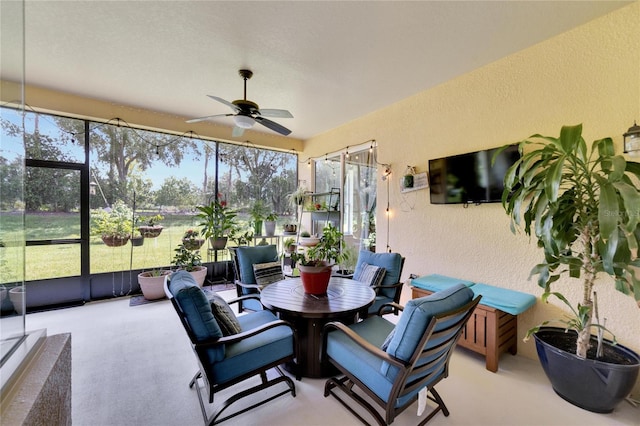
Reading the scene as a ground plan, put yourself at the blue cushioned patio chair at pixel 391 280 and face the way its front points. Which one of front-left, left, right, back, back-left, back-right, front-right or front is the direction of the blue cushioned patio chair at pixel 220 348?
front

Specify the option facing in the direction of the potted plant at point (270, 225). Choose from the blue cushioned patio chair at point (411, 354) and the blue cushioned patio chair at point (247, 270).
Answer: the blue cushioned patio chair at point (411, 354)

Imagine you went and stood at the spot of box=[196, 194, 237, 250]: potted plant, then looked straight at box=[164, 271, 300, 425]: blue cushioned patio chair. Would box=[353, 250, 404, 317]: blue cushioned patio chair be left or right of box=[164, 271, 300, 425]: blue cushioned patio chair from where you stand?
left

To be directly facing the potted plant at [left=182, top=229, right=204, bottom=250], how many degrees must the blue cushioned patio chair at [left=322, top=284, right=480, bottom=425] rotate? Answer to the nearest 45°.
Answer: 0° — it already faces it

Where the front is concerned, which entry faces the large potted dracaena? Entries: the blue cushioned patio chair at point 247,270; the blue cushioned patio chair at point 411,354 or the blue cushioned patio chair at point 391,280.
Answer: the blue cushioned patio chair at point 247,270

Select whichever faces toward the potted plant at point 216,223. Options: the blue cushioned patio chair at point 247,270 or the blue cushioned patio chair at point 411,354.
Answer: the blue cushioned patio chair at point 411,354

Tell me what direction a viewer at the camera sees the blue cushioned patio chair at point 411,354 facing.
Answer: facing away from the viewer and to the left of the viewer

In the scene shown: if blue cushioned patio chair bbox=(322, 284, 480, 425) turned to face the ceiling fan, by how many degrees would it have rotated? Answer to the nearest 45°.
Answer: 0° — it already faces it

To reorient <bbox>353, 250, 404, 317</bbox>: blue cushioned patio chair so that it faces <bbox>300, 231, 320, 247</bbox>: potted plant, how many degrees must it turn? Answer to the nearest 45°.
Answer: approximately 90° to its right

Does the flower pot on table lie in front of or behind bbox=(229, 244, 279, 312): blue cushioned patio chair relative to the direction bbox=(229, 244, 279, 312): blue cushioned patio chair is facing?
in front

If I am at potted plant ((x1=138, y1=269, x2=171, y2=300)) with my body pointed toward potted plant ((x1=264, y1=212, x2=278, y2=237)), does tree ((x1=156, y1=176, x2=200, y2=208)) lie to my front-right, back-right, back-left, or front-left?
front-left

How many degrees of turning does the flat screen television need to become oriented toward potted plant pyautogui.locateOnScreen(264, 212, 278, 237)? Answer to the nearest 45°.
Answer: approximately 45° to its right

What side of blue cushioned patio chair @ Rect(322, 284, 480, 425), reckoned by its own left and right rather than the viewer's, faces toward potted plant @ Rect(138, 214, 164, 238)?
front

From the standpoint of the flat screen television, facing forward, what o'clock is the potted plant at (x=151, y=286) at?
The potted plant is roughly at 1 o'clock from the flat screen television.

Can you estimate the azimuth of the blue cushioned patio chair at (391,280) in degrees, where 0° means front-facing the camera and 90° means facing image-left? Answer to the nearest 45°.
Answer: approximately 45°

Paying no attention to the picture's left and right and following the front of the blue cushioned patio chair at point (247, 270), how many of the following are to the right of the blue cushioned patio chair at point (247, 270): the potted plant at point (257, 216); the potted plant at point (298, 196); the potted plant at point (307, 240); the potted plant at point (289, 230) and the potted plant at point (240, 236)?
0

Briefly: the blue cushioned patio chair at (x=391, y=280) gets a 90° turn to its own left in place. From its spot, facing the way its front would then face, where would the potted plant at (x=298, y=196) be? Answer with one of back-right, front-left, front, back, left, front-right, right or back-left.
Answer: back

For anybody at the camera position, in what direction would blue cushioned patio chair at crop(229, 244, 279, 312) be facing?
facing the viewer and to the right of the viewer

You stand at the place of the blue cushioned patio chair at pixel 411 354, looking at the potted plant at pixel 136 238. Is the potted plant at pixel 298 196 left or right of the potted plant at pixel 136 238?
right

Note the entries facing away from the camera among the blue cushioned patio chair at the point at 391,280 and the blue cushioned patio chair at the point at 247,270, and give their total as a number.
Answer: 0

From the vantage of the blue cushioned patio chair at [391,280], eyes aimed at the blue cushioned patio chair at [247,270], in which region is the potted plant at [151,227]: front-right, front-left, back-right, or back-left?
front-right

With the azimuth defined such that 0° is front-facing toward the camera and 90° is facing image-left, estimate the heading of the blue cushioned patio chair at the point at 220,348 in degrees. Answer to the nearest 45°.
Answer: approximately 225°

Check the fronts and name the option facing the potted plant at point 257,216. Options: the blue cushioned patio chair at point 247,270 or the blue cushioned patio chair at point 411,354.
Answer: the blue cushioned patio chair at point 411,354
